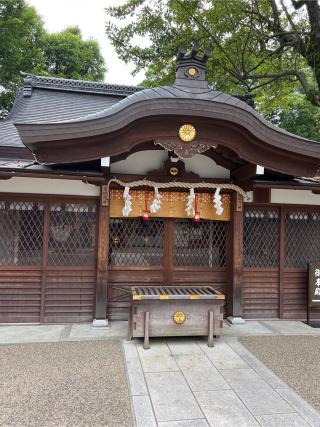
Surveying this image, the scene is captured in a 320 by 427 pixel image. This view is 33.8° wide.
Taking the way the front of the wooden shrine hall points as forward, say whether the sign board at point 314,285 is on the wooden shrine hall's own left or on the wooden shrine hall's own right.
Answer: on the wooden shrine hall's own left

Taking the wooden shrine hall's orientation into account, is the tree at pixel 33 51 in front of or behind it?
behind

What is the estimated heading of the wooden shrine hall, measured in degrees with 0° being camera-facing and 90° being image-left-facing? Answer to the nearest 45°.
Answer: approximately 0°
